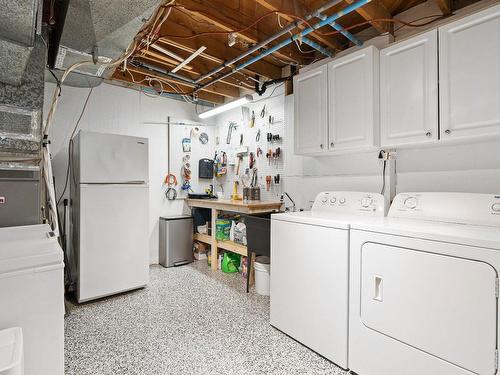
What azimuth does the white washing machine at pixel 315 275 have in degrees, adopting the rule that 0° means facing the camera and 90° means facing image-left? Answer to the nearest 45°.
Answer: approximately 45°

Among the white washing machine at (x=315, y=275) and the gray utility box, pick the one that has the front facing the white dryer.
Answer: the gray utility box

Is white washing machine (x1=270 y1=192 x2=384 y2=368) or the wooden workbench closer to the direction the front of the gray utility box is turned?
the white washing machine

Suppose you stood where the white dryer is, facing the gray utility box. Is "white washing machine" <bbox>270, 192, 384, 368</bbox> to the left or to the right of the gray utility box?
right

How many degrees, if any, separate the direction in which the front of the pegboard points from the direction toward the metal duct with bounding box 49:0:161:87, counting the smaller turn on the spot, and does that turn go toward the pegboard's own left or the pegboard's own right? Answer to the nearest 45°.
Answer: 0° — it already faces it

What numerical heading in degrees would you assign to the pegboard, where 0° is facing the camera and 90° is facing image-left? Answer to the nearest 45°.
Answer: approximately 45°

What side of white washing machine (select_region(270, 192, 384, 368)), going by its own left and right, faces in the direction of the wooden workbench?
right
